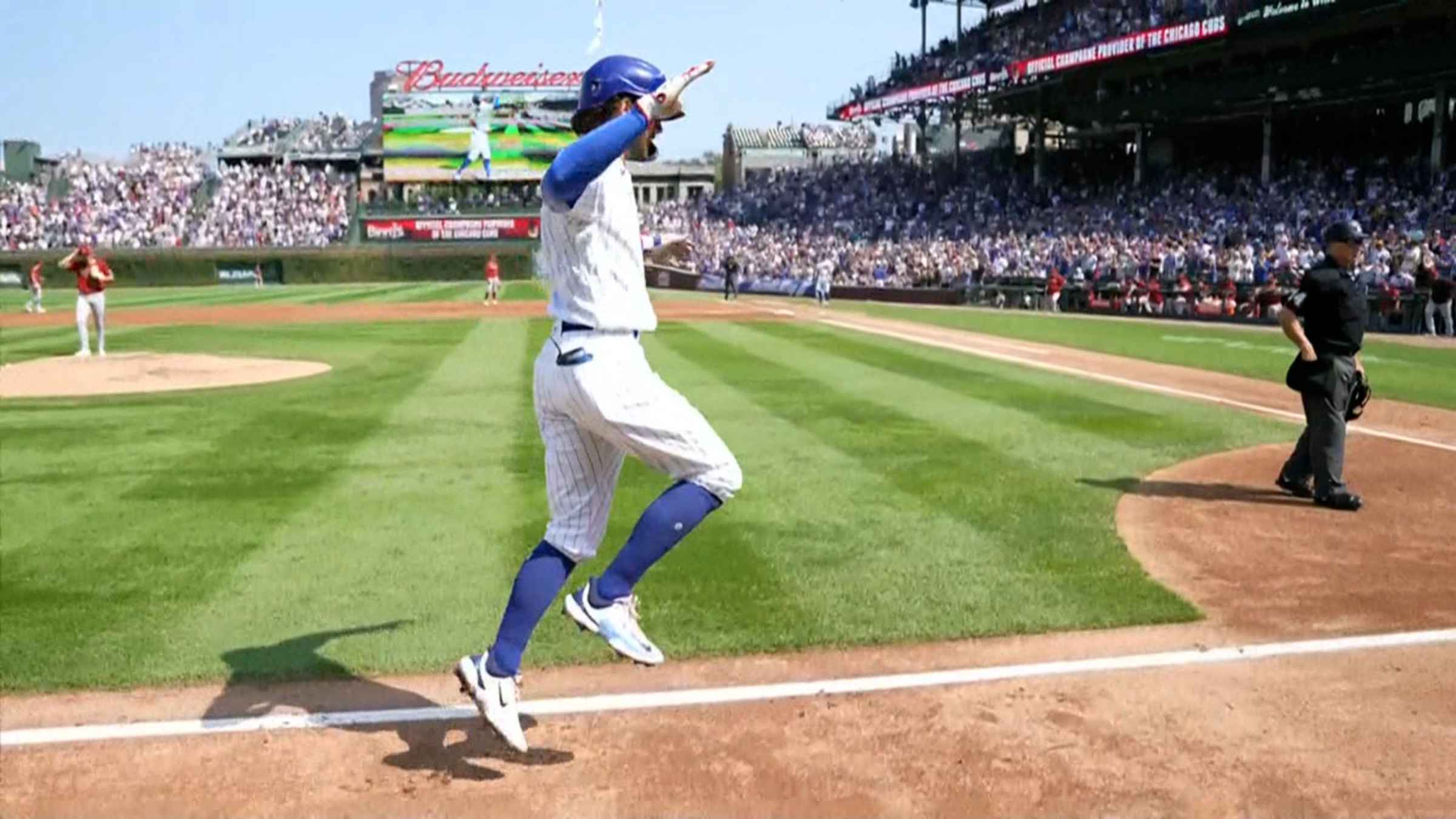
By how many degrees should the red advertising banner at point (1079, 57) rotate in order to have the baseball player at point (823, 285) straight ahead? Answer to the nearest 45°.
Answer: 0° — it already faces them

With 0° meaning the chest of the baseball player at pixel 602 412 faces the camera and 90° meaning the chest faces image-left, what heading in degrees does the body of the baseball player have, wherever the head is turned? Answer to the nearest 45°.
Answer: approximately 270°

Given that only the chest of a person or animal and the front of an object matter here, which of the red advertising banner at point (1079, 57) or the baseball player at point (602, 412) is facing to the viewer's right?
the baseball player

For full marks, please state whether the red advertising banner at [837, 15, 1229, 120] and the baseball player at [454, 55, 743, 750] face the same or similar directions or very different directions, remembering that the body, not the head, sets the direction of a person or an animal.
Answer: very different directions

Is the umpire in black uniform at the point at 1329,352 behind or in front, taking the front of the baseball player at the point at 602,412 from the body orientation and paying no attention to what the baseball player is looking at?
in front

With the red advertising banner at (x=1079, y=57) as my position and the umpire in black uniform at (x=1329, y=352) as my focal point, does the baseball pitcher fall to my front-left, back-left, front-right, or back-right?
front-right

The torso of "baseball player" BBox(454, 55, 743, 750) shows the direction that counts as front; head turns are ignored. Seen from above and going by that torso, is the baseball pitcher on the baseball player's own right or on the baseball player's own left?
on the baseball player's own left

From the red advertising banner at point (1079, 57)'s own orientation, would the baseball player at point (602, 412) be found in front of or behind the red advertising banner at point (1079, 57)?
in front

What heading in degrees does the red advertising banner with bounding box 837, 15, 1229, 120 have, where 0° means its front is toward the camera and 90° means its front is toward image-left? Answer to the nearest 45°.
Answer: approximately 45°

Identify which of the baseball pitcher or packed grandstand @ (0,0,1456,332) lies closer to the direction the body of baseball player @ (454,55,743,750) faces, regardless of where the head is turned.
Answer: the packed grandstand

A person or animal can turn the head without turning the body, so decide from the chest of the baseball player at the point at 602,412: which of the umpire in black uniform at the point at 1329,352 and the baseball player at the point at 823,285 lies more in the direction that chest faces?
the umpire in black uniform

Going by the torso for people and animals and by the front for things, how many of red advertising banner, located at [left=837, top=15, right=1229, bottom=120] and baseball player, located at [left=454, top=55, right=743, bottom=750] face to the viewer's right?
1

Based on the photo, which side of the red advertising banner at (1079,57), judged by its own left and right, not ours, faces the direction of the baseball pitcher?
front

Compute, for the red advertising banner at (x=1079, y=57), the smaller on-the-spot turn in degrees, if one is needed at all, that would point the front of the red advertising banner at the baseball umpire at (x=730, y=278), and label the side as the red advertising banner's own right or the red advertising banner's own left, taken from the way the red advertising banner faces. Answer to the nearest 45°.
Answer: approximately 45° to the red advertising banner's own right

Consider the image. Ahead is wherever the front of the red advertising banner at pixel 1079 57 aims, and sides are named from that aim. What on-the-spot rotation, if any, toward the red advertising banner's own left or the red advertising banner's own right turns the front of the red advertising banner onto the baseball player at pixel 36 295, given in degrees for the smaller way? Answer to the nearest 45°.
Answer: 0° — it already faces them

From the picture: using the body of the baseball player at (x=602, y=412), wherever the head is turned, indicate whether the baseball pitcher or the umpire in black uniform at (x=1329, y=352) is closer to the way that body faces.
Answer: the umpire in black uniform
